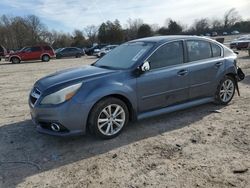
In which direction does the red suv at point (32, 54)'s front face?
to the viewer's left

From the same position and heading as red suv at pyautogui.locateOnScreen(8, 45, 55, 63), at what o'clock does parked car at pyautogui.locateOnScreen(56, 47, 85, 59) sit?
The parked car is roughly at 4 o'clock from the red suv.

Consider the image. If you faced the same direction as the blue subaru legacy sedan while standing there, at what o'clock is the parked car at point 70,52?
The parked car is roughly at 4 o'clock from the blue subaru legacy sedan.

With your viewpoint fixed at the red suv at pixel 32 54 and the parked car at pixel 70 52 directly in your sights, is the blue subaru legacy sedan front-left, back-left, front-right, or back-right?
back-right

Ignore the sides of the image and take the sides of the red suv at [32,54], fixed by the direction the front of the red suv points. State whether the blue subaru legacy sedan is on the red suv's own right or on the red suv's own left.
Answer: on the red suv's own left

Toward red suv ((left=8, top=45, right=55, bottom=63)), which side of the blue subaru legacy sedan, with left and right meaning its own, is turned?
right
